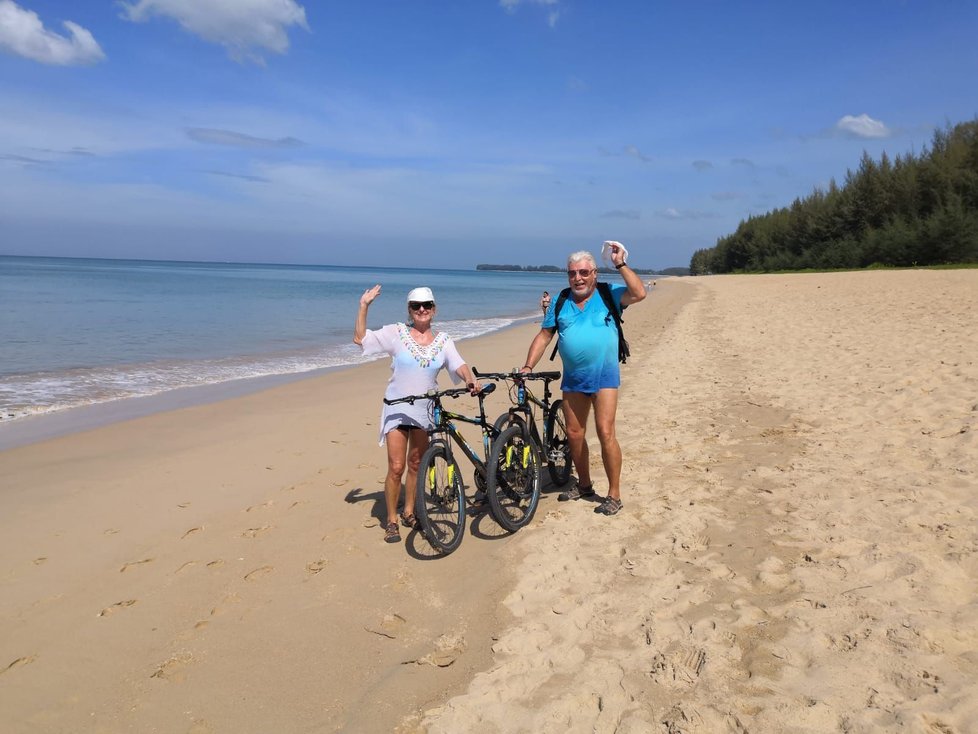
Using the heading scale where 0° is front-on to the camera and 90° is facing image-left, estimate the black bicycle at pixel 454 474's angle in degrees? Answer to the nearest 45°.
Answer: approximately 45°

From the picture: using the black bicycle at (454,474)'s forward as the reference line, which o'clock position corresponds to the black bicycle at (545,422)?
the black bicycle at (545,422) is roughly at 6 o'clock from the black bicycle at (454,474).

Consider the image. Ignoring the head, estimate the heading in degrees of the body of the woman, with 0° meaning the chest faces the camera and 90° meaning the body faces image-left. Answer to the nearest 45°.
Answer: approximately 0°

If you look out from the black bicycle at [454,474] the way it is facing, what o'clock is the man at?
The man is roughly at 7 o'clock from the black bicycle.
